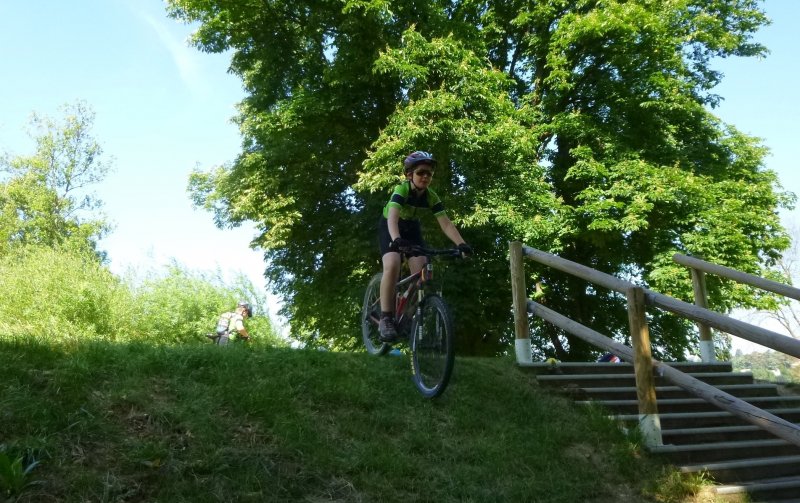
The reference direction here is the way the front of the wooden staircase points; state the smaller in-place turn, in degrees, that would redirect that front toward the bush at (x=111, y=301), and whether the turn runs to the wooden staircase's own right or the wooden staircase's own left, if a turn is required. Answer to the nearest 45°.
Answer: approximately 180°

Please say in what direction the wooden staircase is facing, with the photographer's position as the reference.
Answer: facing the viewer and to the right of the viewer

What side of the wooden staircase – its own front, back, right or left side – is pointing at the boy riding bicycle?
right

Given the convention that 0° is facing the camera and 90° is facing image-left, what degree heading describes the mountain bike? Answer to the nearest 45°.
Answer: approximately 315°

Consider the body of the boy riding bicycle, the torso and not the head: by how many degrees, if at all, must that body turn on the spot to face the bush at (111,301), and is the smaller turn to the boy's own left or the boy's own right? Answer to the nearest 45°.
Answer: approximately 180°

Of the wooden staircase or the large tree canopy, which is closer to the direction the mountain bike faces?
the wooden staircase

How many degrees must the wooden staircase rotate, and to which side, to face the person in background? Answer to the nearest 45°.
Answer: approximately 180°

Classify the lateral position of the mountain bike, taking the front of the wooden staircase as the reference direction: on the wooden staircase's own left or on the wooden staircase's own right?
on the wooden staircase's own right

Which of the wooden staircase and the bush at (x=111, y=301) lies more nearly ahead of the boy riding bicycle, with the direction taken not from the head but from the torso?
the wooden staircase

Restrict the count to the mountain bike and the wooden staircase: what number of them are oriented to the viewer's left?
0

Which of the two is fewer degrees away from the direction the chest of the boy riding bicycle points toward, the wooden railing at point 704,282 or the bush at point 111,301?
the wooden railing

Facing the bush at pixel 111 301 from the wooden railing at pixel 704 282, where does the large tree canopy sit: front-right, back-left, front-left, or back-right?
front-right
